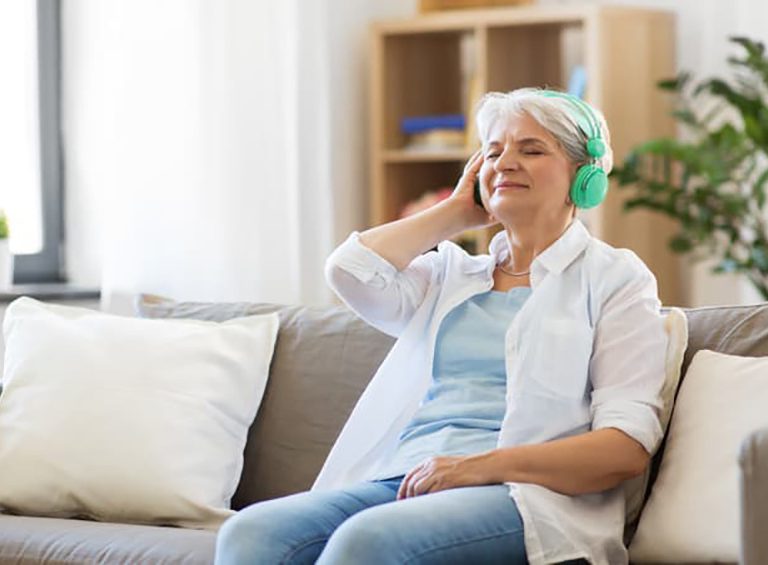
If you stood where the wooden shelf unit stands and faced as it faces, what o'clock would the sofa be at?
The sofa is roughly at 11 o'clock from the wooden shelf unit.

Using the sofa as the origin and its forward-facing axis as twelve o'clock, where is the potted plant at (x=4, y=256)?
The potted plant is roughly at 5 o'clock from the sofa.

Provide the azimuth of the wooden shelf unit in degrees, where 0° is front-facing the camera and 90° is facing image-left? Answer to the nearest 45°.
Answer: approximately 45°

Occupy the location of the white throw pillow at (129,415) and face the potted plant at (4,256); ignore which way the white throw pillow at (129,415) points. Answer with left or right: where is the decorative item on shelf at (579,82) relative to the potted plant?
right

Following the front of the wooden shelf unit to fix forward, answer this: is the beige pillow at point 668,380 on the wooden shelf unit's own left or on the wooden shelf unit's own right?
on the wooden shelf unit's own left

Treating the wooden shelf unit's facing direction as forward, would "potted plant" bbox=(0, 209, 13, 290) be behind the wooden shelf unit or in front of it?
in front

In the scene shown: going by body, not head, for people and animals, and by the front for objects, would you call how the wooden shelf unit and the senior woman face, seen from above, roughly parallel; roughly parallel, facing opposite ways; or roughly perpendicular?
roughly parallel

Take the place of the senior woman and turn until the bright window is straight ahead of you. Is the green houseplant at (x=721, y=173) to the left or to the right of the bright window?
right

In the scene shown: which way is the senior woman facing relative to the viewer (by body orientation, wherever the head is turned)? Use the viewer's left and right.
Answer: facing the viewer and to the left of the viewer

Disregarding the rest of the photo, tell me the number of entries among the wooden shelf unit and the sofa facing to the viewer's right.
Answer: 0

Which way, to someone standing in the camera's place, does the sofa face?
facing the viewer

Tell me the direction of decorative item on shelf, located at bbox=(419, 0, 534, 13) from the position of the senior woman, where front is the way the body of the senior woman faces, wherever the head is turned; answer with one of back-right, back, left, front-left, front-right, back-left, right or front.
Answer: back-right

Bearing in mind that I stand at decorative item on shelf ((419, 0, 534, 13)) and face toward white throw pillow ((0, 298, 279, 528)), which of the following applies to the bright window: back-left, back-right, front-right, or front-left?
front-right

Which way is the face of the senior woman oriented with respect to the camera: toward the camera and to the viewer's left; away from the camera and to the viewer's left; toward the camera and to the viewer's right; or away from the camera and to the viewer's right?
toward the camera and to the viewer's left

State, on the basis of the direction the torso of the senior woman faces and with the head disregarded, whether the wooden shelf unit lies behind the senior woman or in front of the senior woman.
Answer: behind
